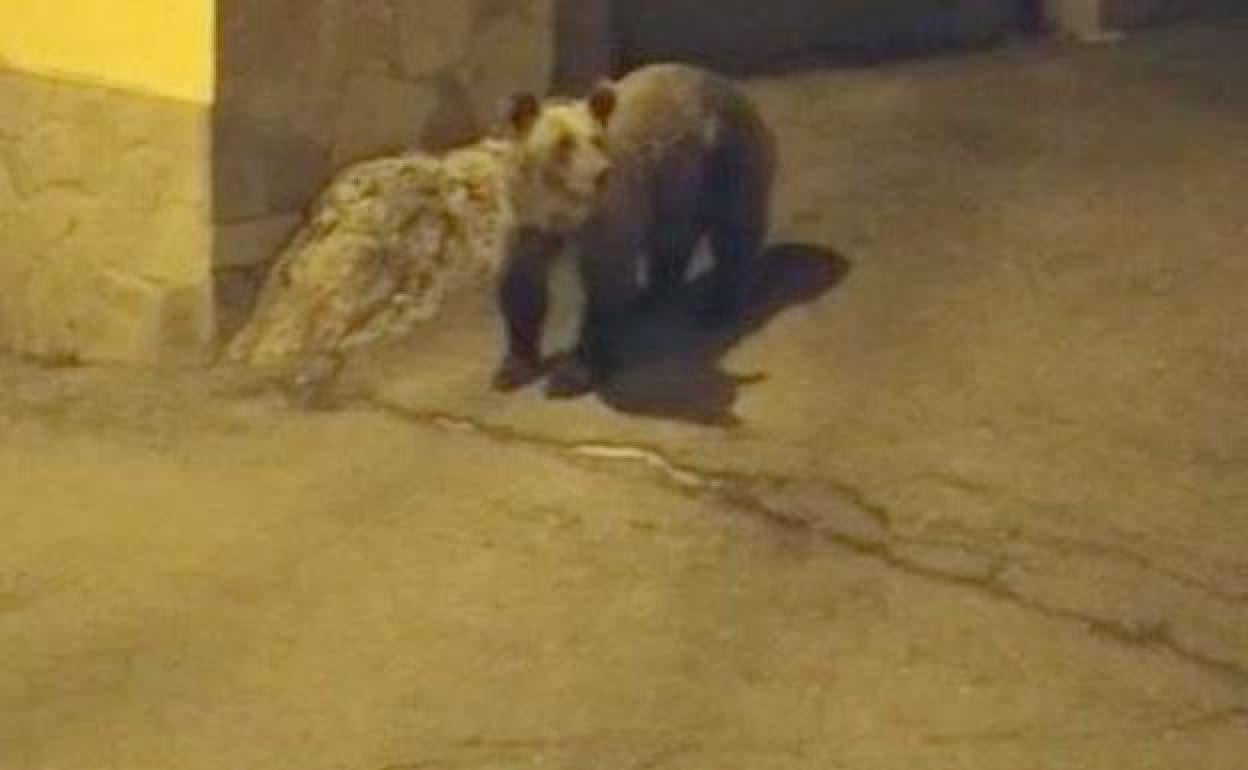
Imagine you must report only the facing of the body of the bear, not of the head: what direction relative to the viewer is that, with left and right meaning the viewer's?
facing the viewer and to the left of the viewer
